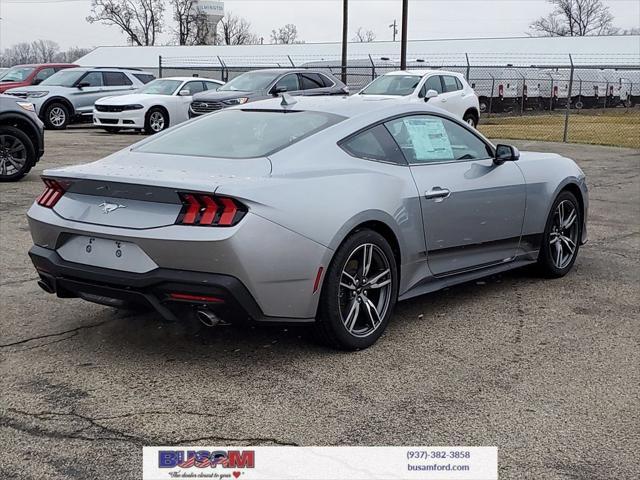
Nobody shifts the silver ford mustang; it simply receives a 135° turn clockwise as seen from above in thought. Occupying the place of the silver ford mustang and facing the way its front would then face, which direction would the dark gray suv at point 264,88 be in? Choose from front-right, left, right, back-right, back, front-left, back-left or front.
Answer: back

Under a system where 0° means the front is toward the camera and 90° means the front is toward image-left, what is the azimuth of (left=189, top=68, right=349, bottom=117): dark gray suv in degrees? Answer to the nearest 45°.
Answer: approximately 45°

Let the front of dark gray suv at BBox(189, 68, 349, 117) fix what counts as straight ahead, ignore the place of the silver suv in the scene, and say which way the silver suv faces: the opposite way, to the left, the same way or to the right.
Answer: the same way

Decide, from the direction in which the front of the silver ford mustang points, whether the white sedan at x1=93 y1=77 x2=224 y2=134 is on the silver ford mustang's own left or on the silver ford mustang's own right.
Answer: on the silver ford mustang's own left

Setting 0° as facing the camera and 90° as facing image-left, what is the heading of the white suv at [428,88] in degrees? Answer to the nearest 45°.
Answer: approximately 45°

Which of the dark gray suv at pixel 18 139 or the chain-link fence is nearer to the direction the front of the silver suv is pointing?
the dark gray suv

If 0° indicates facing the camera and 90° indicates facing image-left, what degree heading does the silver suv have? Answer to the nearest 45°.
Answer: approximately 45°

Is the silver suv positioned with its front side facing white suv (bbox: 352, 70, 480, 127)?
no

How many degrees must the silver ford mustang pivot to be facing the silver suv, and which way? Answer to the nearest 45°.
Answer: approximately 45° to its left

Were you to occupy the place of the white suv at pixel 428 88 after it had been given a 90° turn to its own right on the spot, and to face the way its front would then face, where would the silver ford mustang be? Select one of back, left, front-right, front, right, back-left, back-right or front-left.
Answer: back-left

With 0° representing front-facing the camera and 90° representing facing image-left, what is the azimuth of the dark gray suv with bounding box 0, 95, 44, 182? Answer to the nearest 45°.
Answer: approximately 270°

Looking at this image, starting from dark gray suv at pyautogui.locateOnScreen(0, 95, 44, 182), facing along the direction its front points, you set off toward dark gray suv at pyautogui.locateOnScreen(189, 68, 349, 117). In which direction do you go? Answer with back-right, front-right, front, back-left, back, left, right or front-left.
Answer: front-left

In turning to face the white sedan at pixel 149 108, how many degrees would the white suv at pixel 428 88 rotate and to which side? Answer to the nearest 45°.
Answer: approximately 45° to its right

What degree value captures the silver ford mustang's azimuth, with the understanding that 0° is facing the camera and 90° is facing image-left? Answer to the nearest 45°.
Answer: approximately 225°

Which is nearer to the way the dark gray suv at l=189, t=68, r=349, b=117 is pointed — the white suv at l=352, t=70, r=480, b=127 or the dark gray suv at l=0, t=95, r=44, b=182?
the dark gray suv
